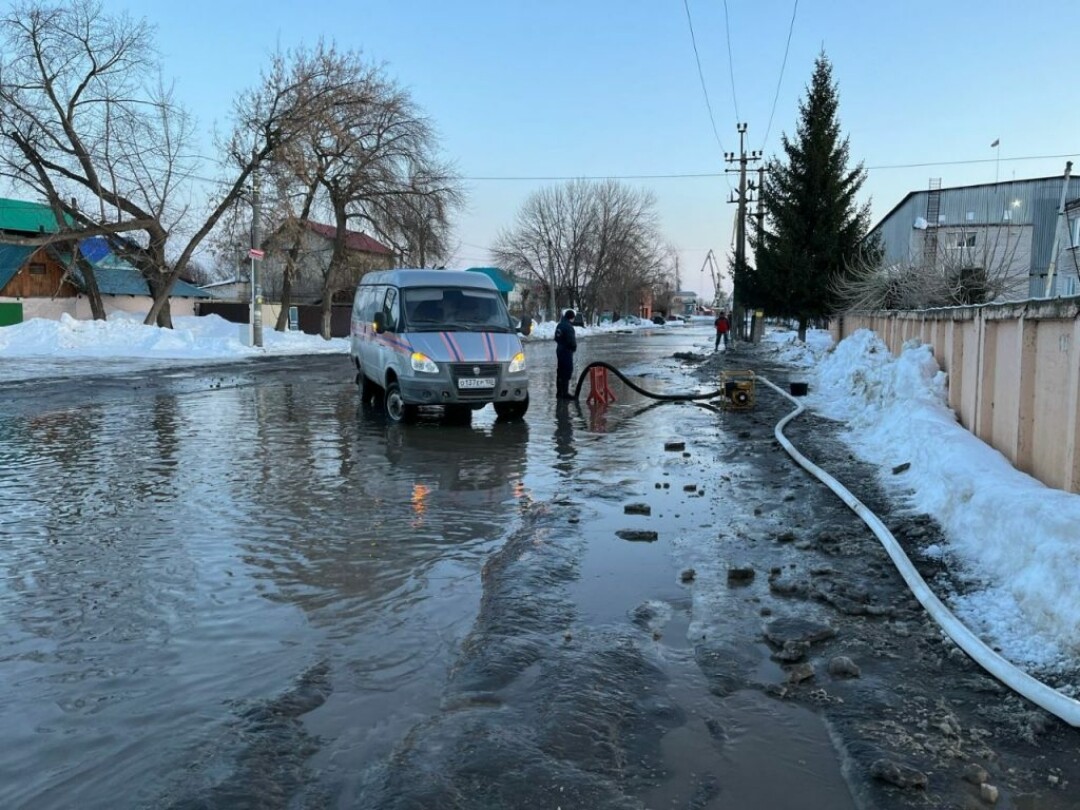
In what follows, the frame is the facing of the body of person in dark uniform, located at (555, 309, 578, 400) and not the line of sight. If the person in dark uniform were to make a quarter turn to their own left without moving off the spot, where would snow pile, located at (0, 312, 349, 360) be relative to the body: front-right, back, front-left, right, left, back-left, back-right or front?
front-left

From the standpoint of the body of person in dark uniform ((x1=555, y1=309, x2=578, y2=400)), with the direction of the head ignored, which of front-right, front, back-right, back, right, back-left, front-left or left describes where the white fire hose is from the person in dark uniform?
right

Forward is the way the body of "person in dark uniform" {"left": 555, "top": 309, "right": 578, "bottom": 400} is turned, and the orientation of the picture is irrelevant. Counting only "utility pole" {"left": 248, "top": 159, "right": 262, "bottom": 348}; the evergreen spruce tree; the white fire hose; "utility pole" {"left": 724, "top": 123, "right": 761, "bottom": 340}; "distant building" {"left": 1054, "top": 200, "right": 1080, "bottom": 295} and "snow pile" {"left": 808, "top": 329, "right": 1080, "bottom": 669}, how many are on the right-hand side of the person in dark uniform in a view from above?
2

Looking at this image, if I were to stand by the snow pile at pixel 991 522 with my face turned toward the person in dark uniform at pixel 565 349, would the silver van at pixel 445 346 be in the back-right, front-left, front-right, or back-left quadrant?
front-left

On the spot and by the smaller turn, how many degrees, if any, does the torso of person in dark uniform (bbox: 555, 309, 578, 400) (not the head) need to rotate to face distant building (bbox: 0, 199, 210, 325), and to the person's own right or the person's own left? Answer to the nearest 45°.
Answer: approximately 135° to the person's own left

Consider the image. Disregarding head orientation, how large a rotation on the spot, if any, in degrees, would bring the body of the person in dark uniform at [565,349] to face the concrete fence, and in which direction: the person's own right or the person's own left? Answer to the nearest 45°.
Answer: approximately 45° to the person's own right

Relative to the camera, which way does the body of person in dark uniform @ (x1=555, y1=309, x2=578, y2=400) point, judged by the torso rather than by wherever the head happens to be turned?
to the viewer's right

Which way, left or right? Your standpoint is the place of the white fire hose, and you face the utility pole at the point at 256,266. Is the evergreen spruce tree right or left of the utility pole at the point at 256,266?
right

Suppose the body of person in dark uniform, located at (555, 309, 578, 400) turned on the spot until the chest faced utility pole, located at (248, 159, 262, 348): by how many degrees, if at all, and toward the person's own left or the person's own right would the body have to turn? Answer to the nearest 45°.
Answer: approximately 135° to the person's own left
